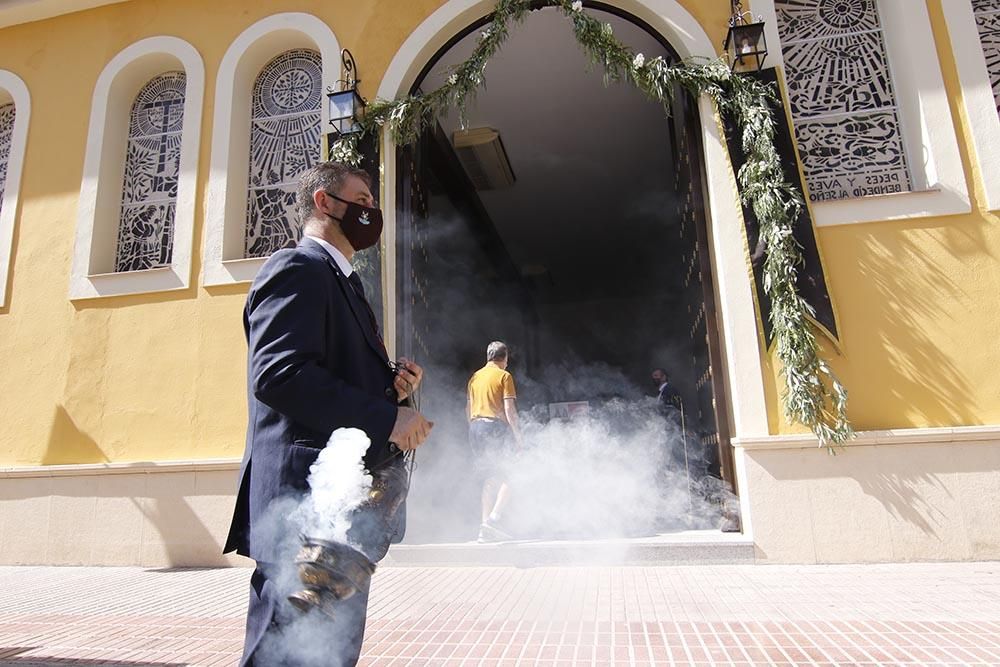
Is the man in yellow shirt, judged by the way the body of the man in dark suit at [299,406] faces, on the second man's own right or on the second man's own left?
on the second man's own left

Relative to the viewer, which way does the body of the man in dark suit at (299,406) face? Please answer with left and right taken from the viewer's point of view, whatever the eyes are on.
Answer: facing to the right of the viewer

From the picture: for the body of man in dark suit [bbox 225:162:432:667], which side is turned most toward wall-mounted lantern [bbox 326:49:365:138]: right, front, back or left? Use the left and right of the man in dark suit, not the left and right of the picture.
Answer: left

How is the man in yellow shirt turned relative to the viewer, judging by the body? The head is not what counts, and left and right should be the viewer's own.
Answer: facing away from the viewer and to the right of the viewer

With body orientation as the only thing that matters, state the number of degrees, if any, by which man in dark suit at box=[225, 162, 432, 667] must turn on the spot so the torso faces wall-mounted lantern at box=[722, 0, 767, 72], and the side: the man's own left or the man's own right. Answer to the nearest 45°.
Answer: approximately 45° to the man's own left

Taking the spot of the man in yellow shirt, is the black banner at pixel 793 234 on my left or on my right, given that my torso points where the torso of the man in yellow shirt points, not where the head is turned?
on my right
